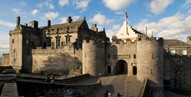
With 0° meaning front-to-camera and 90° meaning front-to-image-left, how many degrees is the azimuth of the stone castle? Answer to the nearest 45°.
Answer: approximately 45°
